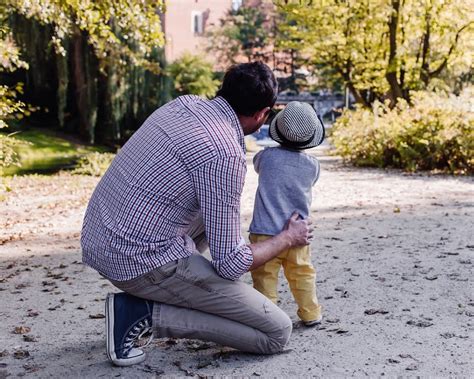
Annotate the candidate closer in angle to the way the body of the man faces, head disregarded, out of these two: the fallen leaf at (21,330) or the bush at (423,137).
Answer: the bush

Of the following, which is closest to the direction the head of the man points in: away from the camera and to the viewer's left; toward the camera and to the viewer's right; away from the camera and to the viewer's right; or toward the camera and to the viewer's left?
away from the camera and to the viewer's right

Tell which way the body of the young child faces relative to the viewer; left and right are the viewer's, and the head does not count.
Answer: facing away from the viewer

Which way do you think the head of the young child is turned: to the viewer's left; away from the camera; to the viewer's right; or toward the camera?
away from the camera

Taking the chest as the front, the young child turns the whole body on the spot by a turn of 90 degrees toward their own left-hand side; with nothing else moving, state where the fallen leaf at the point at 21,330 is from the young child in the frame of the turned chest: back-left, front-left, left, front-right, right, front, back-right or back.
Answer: front

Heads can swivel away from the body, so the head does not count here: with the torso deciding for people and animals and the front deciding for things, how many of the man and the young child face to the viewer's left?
0

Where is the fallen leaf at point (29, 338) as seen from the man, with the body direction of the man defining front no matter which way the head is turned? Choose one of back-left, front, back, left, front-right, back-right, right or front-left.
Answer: left

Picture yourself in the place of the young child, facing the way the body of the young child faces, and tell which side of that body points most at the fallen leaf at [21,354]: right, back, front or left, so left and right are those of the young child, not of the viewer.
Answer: left

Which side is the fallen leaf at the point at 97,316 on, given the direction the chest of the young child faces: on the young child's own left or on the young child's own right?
on the young child's own left

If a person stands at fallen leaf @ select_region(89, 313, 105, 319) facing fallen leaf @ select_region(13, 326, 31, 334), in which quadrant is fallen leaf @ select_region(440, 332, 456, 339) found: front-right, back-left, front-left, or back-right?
back-left

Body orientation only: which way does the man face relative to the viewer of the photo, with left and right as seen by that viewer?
facing away from the viewer and to the right of the viewer

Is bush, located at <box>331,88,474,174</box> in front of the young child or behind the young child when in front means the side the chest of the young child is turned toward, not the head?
in front

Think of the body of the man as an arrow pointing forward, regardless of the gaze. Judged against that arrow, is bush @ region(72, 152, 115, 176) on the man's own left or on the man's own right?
on the man's own left

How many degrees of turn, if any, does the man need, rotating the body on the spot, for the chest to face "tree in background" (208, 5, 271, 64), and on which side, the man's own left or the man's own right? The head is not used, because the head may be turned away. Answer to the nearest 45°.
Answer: approximately 45° to the man's own left

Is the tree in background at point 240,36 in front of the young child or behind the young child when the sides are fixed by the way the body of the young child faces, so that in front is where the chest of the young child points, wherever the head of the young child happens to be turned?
in front
